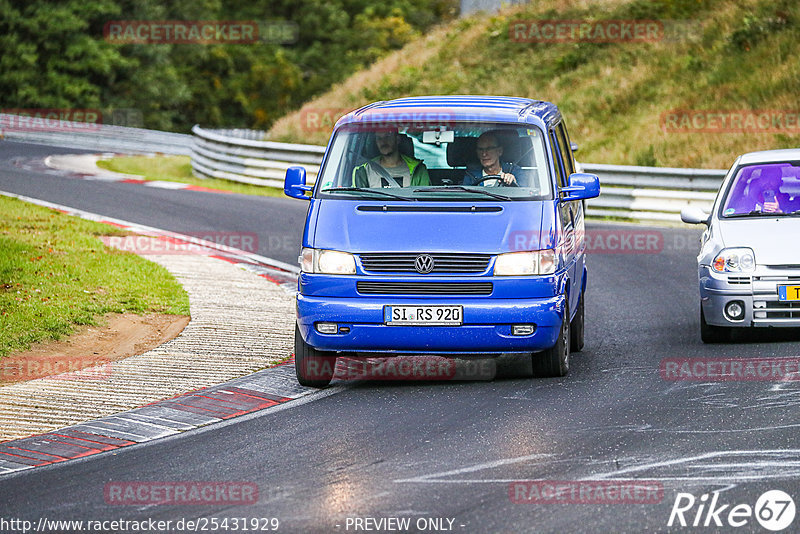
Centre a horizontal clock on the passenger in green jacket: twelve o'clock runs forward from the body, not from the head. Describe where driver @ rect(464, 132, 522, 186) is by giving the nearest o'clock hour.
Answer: The driver is roughly at 9 o'clock from the passenger in green jacket.

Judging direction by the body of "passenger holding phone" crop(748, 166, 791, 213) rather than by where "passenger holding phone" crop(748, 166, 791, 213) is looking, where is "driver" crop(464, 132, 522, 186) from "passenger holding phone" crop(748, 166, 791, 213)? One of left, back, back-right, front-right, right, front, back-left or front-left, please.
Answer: front-right

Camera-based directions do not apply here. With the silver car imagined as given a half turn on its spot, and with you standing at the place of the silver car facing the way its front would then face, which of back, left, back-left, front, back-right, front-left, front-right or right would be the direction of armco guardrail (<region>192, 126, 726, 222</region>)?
front

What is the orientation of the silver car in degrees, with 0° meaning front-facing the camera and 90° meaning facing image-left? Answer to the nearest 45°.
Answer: approximately 0°

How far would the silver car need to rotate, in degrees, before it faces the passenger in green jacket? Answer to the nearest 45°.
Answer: approximately 45° to its right

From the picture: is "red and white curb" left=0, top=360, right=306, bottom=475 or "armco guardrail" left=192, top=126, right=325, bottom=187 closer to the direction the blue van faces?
the red and white curb

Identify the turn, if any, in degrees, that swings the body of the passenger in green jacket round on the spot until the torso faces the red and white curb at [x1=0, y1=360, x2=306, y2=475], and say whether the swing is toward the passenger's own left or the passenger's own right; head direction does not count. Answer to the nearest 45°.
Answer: approximately 45° to the passenger's own right

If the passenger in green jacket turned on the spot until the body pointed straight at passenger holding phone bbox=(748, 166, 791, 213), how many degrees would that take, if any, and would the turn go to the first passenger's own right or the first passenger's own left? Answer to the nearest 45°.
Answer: approximately 135° to the first passenger's own left

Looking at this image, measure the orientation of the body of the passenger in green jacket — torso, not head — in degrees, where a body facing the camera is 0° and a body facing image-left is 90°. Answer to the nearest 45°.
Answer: approximately 0°
